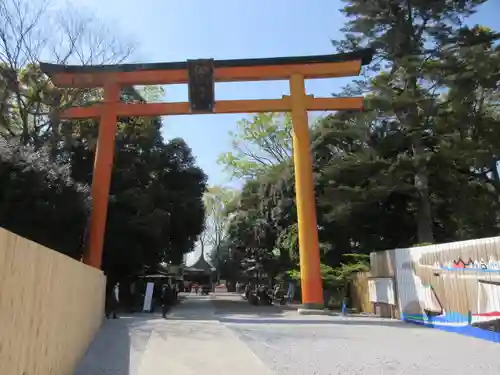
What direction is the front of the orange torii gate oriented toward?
toward the camera

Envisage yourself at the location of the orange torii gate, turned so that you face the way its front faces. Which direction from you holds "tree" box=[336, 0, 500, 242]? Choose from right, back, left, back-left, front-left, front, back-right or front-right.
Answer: left
